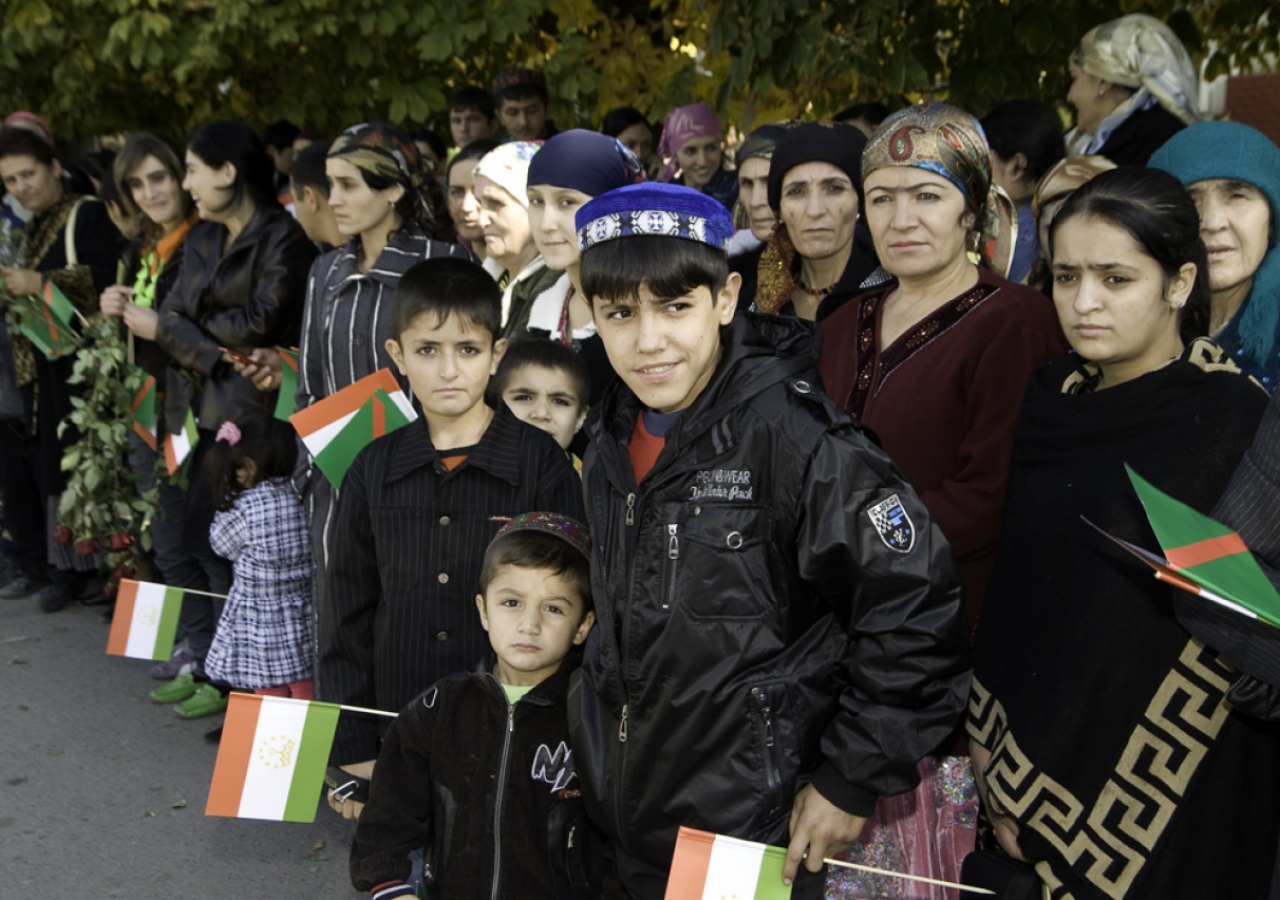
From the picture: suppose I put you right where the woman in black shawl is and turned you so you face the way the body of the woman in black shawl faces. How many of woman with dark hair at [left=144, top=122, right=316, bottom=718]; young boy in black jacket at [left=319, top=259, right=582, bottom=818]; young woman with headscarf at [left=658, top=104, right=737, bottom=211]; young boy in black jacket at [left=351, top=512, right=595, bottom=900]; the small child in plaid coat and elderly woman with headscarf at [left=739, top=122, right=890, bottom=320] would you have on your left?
0

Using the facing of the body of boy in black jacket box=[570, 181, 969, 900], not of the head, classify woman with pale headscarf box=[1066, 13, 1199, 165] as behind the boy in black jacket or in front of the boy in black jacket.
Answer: behind

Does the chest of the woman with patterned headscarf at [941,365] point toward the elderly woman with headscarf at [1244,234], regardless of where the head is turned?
no

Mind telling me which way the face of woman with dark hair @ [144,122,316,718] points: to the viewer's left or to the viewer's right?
to the viewer's left

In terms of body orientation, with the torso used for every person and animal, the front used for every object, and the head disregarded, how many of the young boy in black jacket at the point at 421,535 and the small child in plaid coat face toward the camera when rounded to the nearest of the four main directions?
1

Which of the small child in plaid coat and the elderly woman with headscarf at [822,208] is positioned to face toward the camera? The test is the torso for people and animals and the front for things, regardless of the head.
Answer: the elderly woman with headscarf

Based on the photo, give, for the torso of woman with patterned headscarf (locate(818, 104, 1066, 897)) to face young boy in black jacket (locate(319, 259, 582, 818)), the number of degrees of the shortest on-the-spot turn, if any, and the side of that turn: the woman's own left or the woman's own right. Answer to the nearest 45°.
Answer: approximately 45° to the woman's own right

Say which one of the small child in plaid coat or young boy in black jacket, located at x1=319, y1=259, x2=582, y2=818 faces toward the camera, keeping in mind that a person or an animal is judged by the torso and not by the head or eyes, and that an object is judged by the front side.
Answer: the young boy in black jacket

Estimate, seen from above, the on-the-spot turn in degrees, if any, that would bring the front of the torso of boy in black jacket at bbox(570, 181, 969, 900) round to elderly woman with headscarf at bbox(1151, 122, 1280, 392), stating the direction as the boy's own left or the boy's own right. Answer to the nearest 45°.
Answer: approximately 180°

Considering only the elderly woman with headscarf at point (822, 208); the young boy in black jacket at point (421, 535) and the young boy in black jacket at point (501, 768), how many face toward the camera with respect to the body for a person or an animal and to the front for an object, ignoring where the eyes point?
3

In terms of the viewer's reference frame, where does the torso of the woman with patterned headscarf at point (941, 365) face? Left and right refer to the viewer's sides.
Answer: facing the viewer and to the left of the viewer

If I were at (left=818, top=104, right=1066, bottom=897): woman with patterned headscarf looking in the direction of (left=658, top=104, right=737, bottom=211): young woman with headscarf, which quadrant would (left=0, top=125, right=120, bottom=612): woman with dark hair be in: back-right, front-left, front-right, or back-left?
front-left

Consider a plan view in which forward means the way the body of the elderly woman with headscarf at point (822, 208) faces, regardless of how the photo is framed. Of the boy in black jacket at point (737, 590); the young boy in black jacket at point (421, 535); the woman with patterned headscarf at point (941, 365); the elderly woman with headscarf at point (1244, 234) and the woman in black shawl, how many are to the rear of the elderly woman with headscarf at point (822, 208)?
0

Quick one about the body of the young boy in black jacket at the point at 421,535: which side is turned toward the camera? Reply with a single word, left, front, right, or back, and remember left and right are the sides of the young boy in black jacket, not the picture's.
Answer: front

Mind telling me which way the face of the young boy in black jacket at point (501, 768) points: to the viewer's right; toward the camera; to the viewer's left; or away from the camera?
toward the camera

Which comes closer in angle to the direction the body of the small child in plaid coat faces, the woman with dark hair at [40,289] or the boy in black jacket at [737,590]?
the woman with dark hair

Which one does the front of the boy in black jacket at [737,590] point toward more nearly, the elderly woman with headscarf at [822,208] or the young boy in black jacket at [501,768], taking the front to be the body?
the young boy in black jacket

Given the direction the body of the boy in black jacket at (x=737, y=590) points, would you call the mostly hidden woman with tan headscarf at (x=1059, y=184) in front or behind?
behind

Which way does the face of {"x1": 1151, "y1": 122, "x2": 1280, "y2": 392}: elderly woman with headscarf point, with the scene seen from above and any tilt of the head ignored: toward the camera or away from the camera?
toward the camera

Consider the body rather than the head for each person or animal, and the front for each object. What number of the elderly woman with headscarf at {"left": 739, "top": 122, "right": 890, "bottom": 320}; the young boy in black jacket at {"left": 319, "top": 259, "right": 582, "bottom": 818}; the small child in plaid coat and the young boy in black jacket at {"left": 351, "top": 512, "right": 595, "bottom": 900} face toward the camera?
3

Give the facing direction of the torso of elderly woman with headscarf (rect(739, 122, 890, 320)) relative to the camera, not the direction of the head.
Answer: toward the camera
